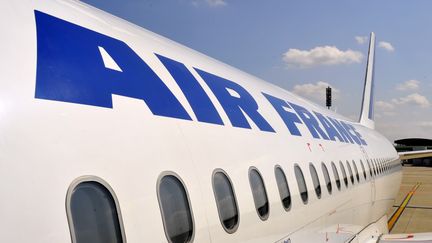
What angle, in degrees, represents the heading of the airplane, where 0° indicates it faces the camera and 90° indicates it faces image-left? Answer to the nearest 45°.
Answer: approximately 45°
